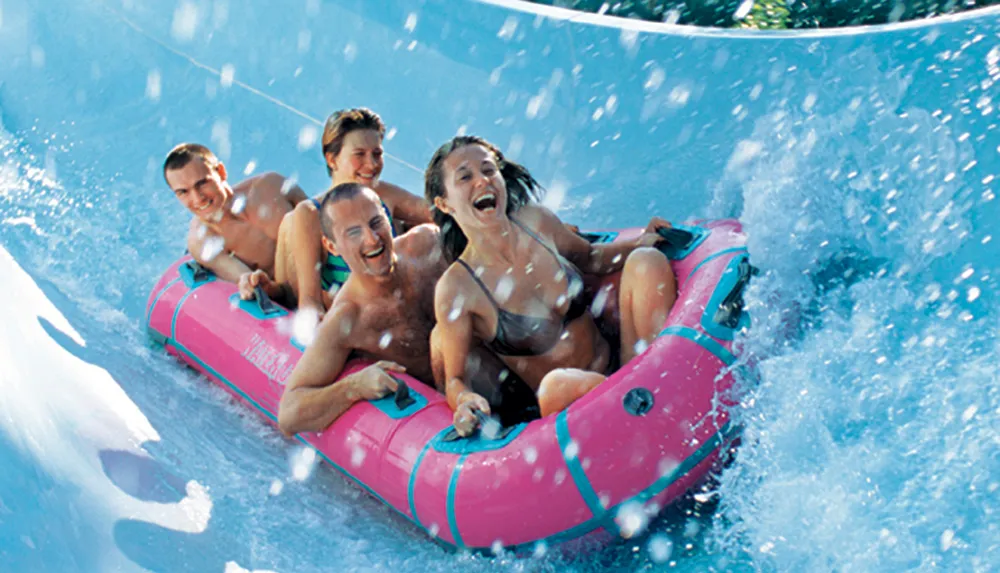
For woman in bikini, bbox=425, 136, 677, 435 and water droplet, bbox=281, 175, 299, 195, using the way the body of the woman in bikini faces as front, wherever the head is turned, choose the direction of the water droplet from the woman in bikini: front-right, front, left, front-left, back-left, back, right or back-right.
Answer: back

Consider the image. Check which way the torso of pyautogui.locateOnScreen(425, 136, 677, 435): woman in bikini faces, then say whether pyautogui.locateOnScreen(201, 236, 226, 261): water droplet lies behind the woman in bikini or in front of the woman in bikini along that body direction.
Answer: behind

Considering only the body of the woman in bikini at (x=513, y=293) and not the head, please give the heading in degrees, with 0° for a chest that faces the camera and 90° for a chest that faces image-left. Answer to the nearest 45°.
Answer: approximately 315°

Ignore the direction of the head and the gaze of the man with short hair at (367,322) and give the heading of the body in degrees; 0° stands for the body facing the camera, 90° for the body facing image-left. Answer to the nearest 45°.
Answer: approximately 315°

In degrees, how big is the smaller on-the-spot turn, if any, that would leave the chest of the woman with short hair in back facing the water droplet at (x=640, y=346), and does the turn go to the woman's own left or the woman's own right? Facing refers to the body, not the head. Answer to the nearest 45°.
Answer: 0° — they already face it

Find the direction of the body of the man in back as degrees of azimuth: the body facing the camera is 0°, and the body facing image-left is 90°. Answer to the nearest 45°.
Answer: approximately 0°

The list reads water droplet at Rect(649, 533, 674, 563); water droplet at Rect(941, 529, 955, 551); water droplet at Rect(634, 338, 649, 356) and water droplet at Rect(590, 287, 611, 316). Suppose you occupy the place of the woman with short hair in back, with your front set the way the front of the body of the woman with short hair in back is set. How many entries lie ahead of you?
4

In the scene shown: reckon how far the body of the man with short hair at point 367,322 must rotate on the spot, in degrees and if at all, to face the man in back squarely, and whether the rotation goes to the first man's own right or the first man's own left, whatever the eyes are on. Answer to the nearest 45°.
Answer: approximately 180°

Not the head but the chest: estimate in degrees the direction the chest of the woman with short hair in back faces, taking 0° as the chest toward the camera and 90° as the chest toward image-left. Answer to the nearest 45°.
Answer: approximately 315°
